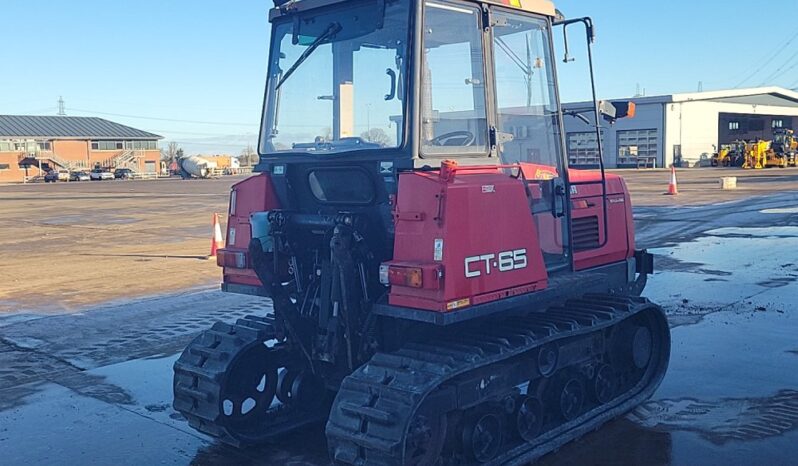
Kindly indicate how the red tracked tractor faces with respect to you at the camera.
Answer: facing away from the viewer and to the right of the viewer

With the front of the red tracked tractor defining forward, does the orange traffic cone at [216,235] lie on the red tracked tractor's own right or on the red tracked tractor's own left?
on the red tracked tractor's own left
